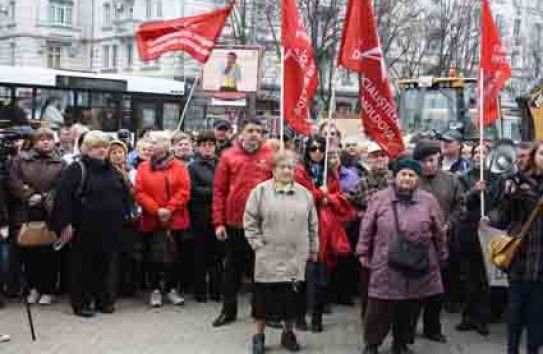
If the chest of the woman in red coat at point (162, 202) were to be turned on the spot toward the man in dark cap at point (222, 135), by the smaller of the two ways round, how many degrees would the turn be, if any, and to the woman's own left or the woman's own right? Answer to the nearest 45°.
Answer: approximately 135° to the woman's own left

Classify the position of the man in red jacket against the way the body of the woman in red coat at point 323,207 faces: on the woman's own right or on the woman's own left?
on the woman's own right

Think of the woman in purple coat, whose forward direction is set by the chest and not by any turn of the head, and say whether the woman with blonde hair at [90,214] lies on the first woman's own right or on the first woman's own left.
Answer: on the first woman's own right

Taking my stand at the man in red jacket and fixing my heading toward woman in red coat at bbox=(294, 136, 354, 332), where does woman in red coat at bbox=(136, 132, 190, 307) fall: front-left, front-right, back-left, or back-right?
back-left

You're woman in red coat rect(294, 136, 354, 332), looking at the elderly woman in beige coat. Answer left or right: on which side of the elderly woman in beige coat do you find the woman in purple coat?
left

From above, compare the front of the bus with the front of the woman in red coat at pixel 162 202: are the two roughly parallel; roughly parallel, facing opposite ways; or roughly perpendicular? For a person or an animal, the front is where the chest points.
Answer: roughly perpendicular

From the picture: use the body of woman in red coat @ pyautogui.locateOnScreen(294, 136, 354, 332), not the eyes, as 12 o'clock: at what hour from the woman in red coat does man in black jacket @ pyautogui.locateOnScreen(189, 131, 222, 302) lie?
The man in black jacket is roughly at 4 o'clock from the woman in red coat.

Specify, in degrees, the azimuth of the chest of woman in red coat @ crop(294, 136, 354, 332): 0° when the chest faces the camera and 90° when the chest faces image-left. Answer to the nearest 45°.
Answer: approximately 0°
